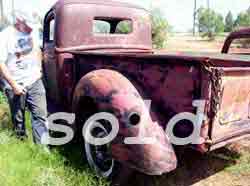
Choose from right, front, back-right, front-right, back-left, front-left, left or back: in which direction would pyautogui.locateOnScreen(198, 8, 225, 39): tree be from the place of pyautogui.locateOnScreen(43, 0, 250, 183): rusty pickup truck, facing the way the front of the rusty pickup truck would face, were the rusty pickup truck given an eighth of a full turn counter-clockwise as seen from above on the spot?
right

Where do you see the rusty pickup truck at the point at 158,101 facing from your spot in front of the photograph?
facing away from the viewer and to the left of the viewer

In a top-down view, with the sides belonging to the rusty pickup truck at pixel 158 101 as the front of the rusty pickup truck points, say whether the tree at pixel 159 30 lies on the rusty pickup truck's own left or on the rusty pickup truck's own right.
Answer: on the rusty pickup truck's own right

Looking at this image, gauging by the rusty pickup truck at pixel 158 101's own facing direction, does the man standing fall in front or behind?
in front
